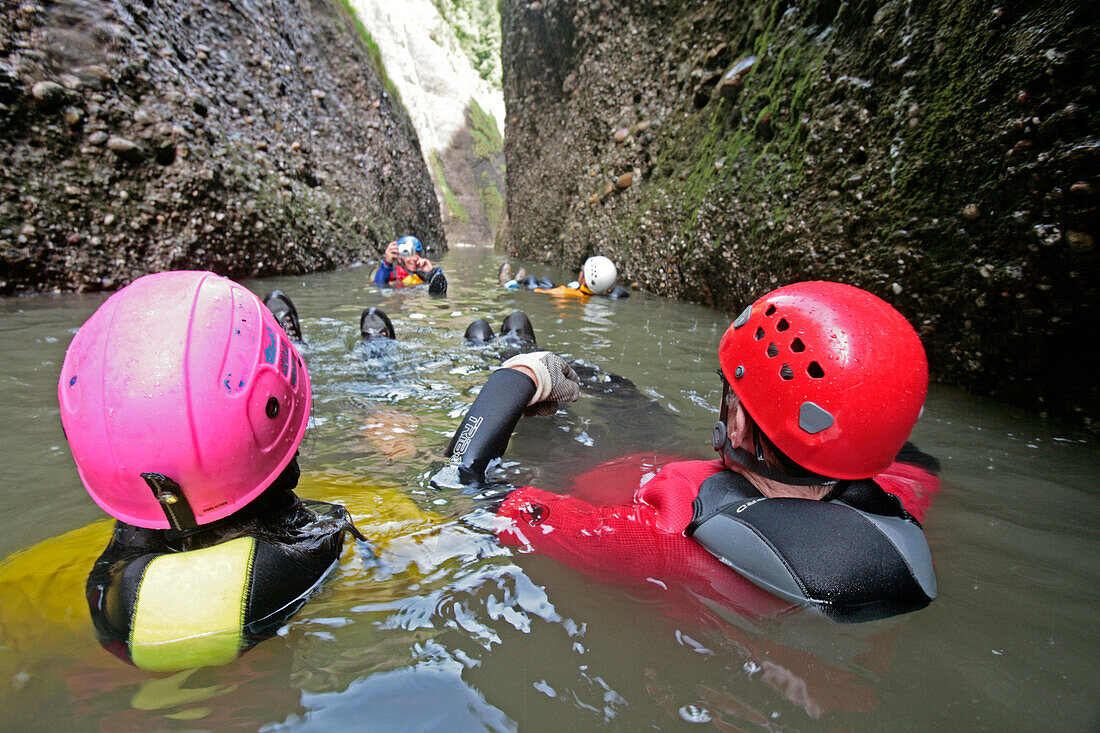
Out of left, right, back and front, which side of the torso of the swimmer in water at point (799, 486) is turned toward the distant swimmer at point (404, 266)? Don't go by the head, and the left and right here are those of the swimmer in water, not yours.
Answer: front

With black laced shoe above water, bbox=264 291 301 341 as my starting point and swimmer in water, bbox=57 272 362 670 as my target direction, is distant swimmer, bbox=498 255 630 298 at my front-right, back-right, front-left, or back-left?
back-left

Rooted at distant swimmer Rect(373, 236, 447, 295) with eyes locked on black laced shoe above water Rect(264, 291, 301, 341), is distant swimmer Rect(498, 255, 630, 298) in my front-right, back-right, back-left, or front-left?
front-left

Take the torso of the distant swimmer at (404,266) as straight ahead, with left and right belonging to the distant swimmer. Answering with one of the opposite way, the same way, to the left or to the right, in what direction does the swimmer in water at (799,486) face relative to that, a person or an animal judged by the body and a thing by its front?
the opposite way

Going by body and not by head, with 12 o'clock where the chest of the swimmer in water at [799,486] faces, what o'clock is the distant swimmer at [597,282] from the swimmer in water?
The distant swimmer is roughly at 1 o'clock from the swimmer in water.

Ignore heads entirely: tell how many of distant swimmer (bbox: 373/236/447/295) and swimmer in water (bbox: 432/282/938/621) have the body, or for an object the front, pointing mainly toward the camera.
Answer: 1

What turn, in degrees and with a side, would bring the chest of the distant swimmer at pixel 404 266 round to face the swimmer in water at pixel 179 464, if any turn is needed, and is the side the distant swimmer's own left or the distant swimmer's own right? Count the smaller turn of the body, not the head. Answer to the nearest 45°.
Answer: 0° — they already face them

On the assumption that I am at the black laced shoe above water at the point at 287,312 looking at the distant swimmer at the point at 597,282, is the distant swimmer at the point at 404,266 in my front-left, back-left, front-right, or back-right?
front-left

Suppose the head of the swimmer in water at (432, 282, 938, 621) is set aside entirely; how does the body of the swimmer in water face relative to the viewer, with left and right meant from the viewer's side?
facing away from the viewer and to the left of the viewer

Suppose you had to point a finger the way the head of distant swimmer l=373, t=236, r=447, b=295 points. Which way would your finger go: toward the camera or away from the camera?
toward the camera

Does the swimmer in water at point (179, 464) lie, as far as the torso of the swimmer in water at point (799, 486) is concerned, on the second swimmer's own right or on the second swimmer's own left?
on the second swimmer's own left

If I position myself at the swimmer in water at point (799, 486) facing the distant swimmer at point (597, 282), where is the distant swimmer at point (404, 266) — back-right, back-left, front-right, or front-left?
front-left

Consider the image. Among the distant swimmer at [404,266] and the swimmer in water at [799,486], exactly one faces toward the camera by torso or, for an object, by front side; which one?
the distant swimmer

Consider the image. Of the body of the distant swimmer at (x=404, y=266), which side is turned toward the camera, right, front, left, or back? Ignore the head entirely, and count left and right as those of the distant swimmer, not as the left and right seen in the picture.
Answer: front
